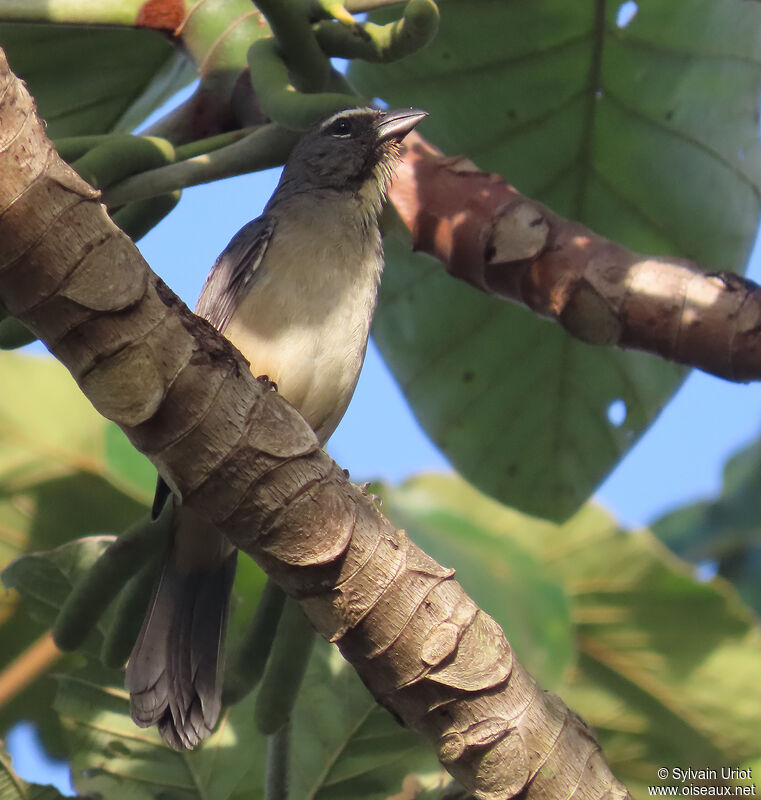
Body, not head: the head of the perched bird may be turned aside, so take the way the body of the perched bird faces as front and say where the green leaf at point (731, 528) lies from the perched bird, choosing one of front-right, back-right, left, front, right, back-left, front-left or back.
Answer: left

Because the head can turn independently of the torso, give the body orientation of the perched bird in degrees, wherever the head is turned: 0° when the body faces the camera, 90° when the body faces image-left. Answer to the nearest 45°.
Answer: approximately 315°
